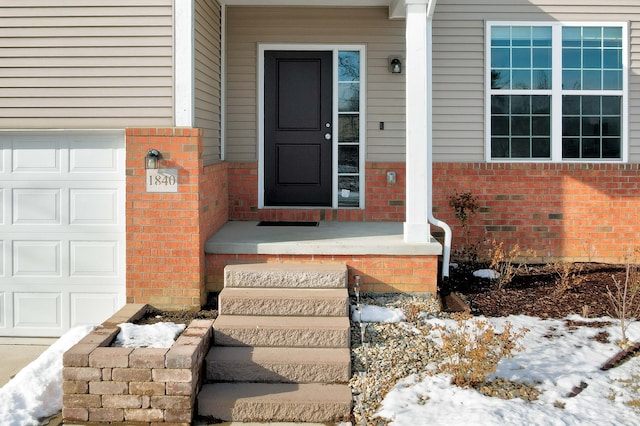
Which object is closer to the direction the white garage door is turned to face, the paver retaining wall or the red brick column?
the paver retaining wall

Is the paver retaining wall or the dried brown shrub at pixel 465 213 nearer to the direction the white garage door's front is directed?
the paver retaining wall

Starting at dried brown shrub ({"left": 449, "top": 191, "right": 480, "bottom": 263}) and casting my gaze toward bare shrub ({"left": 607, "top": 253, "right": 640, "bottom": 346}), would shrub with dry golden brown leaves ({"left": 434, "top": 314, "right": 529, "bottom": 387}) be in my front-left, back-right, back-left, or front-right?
front-right

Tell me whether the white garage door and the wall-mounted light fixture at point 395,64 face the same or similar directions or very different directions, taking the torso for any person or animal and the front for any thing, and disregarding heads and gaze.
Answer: same or similar directions

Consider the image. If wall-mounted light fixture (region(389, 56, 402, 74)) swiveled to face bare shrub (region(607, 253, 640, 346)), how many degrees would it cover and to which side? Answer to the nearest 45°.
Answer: approximately 45° to its left

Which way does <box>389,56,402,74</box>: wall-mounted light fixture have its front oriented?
toward the camera

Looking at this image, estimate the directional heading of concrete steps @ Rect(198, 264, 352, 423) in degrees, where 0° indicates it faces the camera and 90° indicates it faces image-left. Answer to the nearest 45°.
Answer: approximately 0°

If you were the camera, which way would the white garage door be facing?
facing the viewer

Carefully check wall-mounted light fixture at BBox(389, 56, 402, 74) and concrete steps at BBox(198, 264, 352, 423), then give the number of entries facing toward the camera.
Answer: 2

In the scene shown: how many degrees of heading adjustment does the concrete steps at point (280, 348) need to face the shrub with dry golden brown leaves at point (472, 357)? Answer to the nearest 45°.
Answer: approximately 45° to its left

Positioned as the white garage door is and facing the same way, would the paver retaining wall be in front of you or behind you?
in front

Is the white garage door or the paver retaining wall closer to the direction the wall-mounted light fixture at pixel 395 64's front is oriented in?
the paver retaining wall

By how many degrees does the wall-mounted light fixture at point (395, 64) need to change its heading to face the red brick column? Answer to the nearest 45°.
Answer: approximately 45° to its right

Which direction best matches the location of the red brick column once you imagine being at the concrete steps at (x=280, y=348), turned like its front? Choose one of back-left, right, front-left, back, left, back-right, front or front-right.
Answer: back-right
